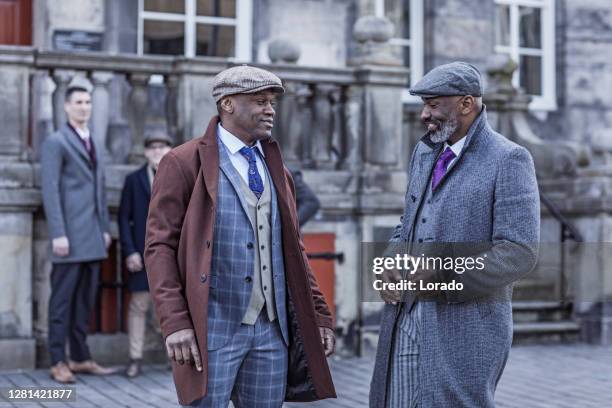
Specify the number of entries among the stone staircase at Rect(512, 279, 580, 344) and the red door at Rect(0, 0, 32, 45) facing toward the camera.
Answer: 2

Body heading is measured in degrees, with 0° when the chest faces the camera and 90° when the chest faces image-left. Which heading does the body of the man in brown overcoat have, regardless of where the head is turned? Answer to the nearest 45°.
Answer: approximately 315°

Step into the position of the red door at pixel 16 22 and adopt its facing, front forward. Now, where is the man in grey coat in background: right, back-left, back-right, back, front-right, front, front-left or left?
front

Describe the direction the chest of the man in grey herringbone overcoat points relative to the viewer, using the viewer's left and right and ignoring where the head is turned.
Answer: facing the viewer and to the left of the viewer

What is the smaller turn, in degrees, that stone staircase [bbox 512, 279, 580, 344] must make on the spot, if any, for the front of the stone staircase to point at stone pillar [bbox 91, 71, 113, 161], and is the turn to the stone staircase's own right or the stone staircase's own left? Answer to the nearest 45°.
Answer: approximately 45° to the stone staircase's own right

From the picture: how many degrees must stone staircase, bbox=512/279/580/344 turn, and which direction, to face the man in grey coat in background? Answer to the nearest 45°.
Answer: approximately 45° to its right

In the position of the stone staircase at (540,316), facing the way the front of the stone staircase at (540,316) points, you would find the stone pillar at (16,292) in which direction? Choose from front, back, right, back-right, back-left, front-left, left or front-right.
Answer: front-right

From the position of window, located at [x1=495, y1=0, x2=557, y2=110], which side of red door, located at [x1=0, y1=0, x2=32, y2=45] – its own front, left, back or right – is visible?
left

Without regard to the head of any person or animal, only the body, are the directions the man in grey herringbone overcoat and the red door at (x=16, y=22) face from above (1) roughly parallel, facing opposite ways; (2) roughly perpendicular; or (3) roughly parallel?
roughly perpendicular

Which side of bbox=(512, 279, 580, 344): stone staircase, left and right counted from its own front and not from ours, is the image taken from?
front

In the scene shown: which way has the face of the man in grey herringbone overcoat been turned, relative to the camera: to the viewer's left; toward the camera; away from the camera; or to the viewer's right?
to the viewer's left

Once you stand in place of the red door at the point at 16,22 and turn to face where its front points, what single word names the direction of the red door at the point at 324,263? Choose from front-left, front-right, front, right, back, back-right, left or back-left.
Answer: front-left
